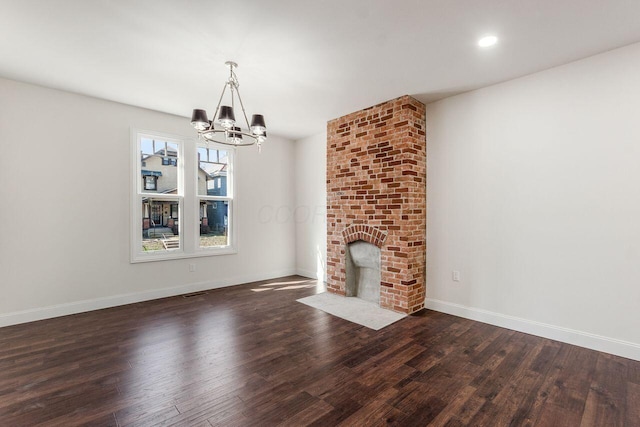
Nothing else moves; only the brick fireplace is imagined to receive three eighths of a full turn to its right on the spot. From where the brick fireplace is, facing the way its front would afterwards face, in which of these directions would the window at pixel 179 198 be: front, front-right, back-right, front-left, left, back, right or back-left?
left

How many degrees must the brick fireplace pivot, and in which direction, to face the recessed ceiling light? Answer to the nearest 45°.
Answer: approximately 90° to its left

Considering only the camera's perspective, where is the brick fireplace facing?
facing the viewer and to the left of the viewer

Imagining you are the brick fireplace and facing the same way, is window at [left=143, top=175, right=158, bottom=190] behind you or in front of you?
in front

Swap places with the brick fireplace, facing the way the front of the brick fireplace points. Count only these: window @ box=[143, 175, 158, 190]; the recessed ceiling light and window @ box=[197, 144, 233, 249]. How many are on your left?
1

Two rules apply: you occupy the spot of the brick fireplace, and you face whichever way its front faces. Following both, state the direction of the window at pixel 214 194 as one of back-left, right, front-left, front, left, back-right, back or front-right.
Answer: front-right
